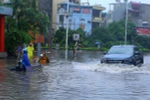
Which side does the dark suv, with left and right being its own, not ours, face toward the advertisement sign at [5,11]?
right

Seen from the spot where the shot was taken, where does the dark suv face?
facing the viewer and to the left of the viewer

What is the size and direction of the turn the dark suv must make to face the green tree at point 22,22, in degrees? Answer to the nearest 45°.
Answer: approximately 90° to its right
